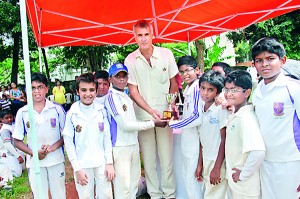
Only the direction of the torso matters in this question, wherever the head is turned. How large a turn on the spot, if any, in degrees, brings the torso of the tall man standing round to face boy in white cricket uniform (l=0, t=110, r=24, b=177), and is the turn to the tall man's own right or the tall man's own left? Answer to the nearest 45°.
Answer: approximately 135° to the tall man's own right

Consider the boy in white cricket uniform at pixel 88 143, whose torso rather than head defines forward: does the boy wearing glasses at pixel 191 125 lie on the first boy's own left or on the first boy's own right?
on the first boy's own left

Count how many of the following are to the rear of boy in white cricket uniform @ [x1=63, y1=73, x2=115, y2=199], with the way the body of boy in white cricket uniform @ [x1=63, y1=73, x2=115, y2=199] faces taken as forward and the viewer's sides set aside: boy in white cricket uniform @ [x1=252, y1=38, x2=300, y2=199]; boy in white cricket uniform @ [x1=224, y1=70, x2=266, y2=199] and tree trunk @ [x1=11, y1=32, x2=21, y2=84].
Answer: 1

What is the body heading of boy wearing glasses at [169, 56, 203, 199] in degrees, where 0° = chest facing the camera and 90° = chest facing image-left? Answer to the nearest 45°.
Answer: approximately 45°

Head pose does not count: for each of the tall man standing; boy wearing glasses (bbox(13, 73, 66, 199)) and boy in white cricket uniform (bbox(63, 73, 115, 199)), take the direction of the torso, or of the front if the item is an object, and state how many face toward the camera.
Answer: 3

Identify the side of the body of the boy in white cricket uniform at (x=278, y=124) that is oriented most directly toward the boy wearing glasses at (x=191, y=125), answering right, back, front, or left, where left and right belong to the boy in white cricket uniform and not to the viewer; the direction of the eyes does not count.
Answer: right

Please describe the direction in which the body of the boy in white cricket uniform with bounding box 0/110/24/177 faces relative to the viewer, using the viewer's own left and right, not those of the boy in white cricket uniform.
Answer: facing the viewer and to the right of the viewer

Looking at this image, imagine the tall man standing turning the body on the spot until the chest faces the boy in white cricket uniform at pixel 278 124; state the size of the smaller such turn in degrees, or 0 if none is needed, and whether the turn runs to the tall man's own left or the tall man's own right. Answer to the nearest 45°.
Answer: approximately 45° to the tall man's own left

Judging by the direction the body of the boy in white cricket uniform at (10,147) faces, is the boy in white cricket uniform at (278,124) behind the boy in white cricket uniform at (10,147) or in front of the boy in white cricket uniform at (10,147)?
in front

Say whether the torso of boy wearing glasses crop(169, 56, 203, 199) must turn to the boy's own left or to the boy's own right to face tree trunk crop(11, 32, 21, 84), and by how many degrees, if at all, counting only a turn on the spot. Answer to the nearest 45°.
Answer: approximately 90° to the boy's own right
